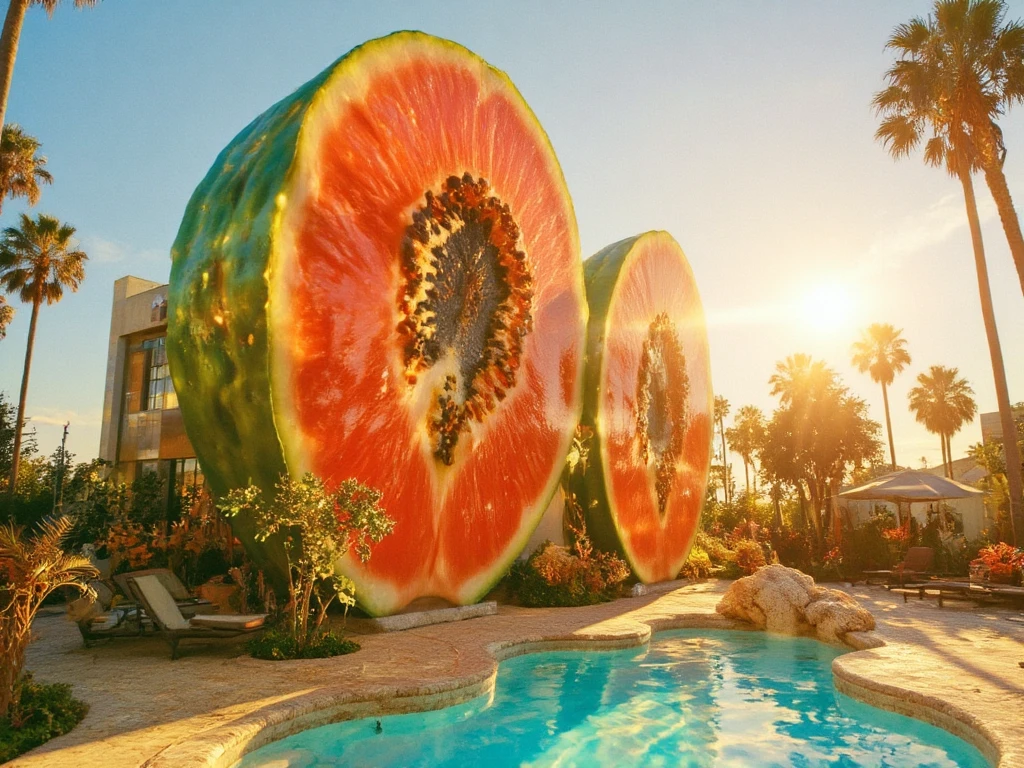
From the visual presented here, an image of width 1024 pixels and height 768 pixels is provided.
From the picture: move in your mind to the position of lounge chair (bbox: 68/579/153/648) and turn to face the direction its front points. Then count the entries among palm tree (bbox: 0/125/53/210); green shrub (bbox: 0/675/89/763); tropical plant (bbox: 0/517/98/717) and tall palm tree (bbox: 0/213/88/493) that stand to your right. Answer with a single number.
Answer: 2

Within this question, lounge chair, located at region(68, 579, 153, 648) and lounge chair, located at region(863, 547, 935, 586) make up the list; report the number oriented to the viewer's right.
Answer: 1

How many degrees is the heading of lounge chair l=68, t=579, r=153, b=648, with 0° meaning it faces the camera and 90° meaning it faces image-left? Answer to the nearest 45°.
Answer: approximately 270°

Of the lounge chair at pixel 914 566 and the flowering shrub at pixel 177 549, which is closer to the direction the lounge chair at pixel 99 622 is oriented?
the lounge chair

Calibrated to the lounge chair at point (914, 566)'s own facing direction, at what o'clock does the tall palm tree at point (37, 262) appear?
The tall palm tree is roughly at 12 o'clock from the lounge chair.

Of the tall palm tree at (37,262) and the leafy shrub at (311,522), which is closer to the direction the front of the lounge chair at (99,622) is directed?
the leafy shrub

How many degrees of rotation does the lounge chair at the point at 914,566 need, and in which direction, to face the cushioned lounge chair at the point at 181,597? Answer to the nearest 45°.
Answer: approximately 45° to its left

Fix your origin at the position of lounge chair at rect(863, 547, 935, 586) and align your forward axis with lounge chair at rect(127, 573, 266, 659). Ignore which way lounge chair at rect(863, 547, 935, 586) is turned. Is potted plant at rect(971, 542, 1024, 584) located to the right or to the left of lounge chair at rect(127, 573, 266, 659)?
left

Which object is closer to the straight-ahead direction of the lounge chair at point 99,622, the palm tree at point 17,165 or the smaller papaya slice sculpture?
the smaller papaya slice sculpture

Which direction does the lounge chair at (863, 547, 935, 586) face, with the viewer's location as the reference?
facing to the left of the viewer

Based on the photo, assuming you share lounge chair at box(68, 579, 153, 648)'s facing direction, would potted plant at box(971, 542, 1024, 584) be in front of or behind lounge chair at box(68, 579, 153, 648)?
in front

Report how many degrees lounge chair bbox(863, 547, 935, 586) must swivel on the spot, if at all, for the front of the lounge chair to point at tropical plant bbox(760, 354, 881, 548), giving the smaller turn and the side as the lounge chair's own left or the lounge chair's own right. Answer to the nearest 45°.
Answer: approximately 90° to the lounge chair's own right

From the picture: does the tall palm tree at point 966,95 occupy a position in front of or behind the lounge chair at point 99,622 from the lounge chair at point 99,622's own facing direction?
in front

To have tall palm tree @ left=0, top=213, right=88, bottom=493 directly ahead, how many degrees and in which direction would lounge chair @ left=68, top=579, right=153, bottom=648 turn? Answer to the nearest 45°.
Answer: approximately 90° to its left

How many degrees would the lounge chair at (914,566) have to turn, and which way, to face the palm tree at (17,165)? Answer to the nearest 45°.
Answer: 0° — it already faces it
